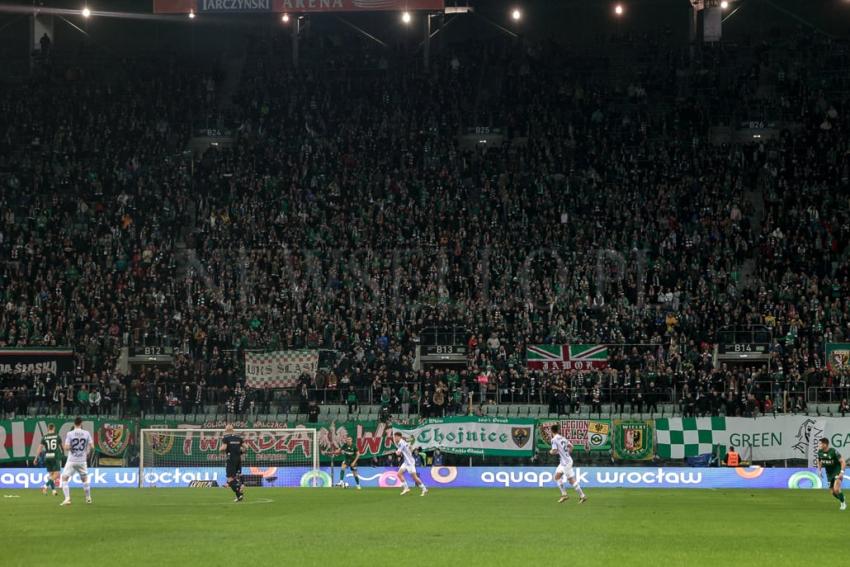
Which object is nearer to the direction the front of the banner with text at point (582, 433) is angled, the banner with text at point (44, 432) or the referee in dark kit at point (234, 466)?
the referee in dark kit

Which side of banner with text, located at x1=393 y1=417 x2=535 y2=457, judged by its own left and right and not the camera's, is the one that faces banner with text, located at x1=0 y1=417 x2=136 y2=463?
right

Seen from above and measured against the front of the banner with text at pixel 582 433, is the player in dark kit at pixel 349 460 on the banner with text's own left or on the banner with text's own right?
on the banner with text's own right

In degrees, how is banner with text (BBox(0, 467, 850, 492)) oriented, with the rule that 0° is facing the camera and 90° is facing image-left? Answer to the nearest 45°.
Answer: approximately 0°

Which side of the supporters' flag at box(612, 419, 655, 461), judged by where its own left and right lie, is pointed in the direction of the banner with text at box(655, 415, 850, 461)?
left

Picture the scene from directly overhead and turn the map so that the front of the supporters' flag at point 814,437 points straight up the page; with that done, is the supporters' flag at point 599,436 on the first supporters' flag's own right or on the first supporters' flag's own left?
on the first supporters' flag's own right

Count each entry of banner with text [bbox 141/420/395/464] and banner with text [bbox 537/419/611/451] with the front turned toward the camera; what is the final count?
2

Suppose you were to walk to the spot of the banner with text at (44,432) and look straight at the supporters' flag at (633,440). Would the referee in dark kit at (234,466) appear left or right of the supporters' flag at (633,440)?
right
